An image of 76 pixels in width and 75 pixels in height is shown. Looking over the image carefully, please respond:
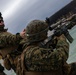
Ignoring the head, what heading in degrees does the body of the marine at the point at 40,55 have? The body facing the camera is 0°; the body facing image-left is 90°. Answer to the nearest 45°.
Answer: approximately 180°
